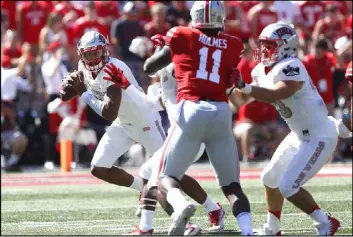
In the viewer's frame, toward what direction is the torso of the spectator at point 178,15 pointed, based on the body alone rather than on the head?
toward the camera

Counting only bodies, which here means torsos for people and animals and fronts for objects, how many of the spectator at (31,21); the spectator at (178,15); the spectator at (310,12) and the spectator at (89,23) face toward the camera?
4

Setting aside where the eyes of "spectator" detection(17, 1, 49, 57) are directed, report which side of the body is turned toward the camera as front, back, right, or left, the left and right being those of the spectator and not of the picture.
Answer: front

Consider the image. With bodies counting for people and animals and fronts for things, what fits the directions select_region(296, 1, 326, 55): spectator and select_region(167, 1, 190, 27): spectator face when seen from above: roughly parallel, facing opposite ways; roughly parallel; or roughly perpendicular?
roughly parallel

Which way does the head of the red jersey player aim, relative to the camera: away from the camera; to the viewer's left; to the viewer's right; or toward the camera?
away from the camera

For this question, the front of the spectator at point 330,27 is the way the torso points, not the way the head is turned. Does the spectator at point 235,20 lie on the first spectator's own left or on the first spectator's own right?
on the first spectator's own right

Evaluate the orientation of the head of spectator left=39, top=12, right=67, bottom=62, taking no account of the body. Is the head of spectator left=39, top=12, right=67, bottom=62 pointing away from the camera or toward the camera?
toward the camera

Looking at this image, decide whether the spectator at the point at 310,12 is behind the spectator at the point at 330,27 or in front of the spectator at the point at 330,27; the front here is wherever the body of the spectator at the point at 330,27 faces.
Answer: behind

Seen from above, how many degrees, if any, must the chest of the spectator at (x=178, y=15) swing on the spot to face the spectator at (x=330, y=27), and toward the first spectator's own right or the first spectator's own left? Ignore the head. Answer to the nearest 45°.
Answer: approximately 90° to the first spectator's own left

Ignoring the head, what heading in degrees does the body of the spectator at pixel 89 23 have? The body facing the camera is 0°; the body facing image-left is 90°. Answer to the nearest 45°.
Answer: approximately 0°

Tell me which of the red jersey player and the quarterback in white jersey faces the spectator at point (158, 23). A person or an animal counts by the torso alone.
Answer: the red jersey player

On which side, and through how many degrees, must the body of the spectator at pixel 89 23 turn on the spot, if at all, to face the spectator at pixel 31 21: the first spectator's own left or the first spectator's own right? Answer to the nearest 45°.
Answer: approximately 135° to the first spectator's own right

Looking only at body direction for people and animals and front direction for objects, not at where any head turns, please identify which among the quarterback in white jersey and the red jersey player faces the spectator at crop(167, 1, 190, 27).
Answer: the red jersey player

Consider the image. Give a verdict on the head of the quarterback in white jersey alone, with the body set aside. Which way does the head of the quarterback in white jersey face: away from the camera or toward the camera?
toward the camera

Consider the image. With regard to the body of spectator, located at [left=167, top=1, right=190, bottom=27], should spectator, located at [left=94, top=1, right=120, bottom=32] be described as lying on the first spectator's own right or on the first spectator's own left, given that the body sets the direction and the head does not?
on the first spectator's own right
